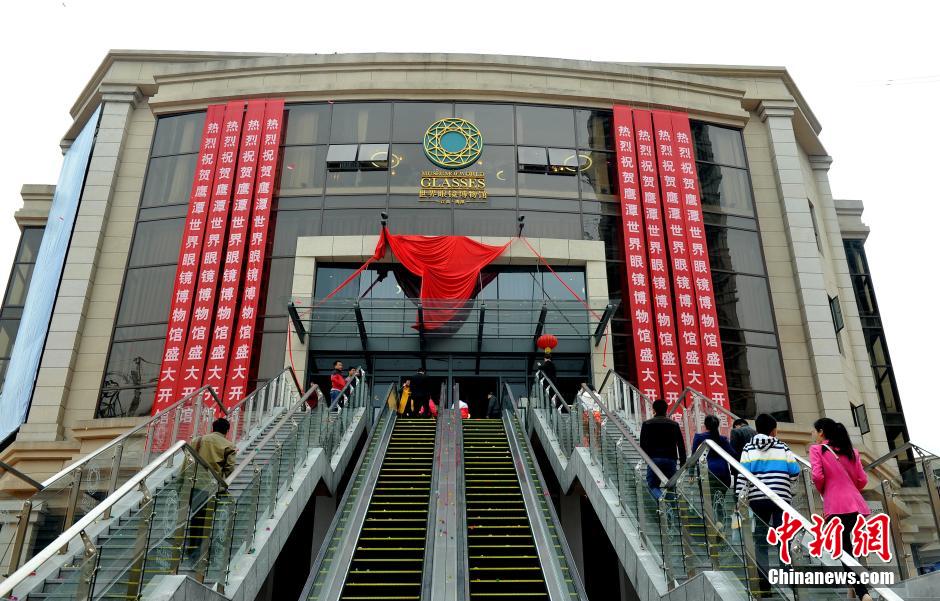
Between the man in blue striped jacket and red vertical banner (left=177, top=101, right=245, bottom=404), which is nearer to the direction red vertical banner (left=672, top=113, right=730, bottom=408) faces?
the man in blue striped jacket

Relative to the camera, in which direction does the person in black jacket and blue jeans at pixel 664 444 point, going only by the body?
away from the camera

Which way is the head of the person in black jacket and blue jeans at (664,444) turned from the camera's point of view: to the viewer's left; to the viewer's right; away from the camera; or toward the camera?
away from the camera

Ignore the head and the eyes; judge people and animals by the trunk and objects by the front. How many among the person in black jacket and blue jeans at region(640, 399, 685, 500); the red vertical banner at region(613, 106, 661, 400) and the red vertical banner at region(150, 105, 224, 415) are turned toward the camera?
2

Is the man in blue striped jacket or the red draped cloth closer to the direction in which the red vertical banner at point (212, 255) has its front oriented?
the man in blue striped jacket
